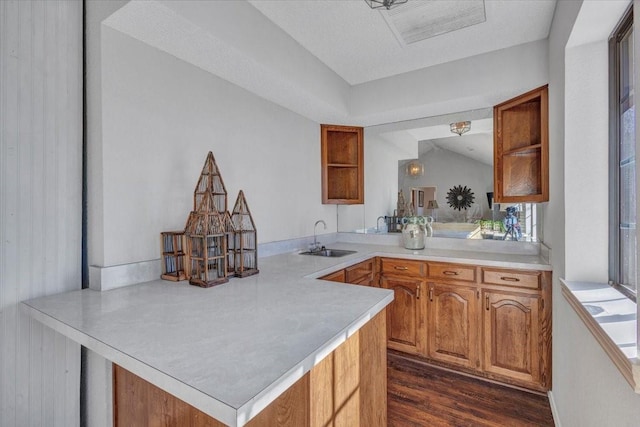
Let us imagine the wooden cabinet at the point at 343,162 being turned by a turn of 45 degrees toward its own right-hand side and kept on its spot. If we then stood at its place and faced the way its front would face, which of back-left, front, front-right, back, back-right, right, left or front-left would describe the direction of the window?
left

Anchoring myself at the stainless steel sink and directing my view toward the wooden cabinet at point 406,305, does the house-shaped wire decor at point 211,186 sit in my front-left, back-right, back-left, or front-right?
back-right

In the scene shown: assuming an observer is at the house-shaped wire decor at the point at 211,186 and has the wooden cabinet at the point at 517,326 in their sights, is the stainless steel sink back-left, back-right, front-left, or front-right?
front-left

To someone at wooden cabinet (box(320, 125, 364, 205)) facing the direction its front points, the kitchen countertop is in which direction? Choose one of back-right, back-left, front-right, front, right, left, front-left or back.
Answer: front

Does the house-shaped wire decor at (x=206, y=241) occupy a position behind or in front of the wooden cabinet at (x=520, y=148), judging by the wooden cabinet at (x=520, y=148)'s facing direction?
in front

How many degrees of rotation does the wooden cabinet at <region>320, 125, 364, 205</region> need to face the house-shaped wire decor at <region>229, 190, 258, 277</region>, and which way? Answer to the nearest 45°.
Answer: approximately 45° to its right

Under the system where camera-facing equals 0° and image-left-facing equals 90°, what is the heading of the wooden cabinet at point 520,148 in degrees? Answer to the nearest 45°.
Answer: approximately 45°

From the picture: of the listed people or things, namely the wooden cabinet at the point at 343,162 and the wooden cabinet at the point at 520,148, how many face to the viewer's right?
0

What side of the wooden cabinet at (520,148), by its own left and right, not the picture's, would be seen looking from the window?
left

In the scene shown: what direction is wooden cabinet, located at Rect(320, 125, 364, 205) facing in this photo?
toward the camera

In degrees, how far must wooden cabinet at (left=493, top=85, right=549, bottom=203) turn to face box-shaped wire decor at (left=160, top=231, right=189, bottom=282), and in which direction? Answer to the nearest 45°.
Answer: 0° — it already faces it

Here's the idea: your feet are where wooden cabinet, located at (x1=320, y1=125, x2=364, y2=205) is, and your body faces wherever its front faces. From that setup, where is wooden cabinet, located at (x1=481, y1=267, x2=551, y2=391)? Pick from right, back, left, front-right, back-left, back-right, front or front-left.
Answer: front-left
